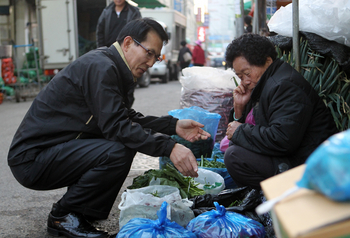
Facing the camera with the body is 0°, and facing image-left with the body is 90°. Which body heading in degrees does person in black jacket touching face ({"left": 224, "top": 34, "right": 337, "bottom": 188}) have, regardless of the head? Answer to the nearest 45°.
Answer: approximately 90°

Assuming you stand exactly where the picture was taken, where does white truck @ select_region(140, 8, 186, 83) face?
facing the viewer and to the left of the viewer

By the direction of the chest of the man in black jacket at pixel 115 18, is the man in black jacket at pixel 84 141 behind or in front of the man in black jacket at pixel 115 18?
in front

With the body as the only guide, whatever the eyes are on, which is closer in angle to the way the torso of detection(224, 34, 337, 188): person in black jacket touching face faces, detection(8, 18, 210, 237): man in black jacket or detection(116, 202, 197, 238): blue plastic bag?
the man in black jacket

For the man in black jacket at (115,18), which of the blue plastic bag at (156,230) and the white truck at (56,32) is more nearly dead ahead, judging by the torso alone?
the blue plastic bag

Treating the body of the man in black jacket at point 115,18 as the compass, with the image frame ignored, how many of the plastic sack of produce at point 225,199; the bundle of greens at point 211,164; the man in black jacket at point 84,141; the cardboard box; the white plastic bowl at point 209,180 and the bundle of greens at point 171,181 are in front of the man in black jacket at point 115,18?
6

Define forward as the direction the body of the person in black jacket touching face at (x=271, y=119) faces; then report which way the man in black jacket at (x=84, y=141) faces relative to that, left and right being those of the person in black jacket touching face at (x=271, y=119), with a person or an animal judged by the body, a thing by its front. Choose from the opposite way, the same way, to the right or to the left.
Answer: the opposite way

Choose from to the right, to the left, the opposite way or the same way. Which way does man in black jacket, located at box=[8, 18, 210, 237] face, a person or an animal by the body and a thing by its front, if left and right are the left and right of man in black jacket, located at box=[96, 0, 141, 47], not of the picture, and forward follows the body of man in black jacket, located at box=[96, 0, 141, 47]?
to the left

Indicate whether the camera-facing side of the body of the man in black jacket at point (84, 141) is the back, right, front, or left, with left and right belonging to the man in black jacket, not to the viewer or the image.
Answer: right

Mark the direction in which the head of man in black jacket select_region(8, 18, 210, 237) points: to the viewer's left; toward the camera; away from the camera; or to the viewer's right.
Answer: to the viewer's right

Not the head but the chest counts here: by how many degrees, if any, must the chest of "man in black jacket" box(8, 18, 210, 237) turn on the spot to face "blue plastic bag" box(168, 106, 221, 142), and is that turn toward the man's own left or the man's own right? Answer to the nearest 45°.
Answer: approximately 45° to the man's own left

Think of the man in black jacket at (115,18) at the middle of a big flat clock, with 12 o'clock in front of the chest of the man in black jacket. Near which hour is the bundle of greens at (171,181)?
The bundle of greens is roughly at 12 o'clock from the man in black jacket.

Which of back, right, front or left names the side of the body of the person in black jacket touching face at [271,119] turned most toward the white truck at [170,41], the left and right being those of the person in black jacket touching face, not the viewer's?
right

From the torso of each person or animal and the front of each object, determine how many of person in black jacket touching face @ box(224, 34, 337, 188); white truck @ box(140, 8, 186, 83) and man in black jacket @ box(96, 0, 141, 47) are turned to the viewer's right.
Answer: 0

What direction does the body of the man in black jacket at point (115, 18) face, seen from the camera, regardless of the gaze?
toward the camera
